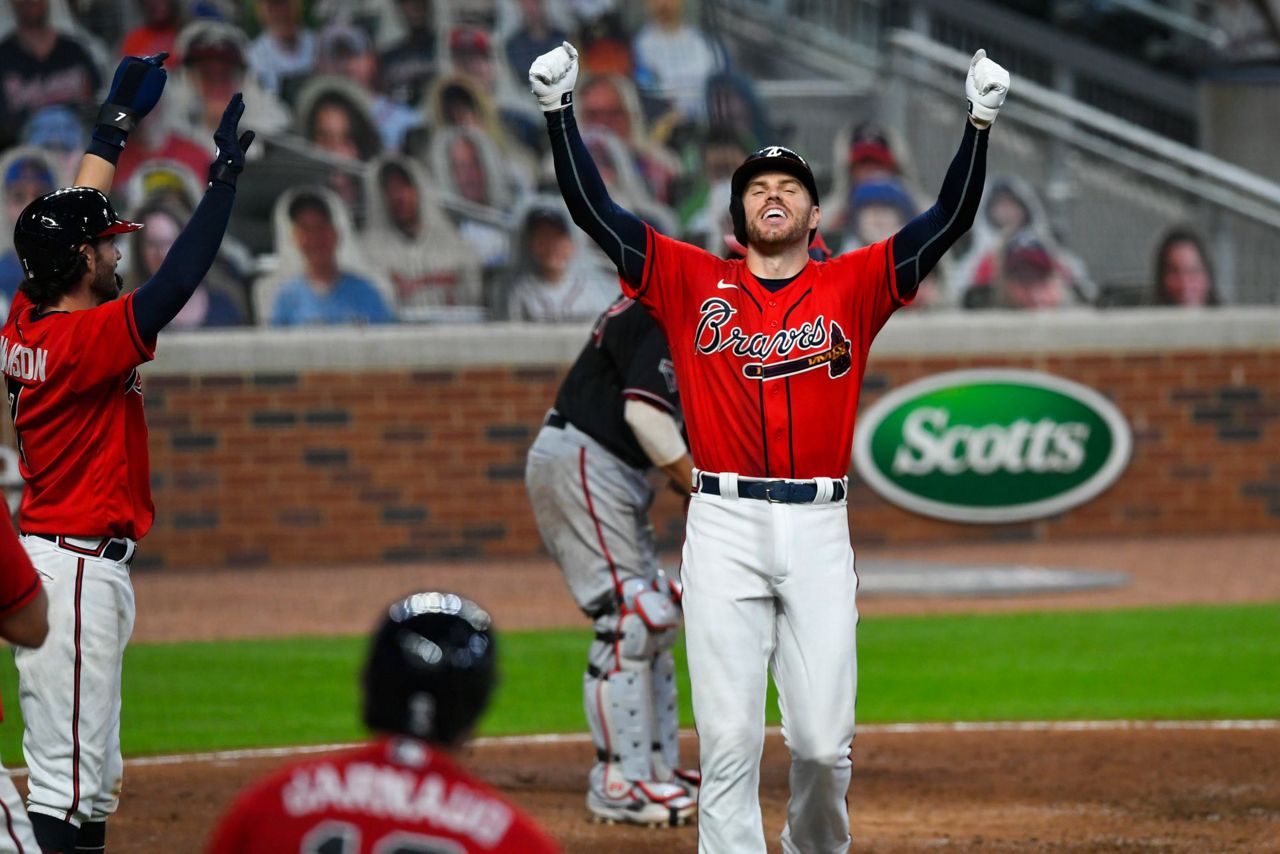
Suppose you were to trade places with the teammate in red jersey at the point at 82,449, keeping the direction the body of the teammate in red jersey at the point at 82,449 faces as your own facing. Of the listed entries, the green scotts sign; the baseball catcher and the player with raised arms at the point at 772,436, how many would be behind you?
0

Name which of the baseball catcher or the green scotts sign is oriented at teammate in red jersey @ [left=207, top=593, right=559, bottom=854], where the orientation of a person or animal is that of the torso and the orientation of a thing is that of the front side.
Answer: the green scotts sign

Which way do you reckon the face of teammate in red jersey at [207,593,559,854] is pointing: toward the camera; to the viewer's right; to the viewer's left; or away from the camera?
away from the camera

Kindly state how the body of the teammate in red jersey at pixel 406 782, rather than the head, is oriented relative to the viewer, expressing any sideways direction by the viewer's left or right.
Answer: facing away from the viewer

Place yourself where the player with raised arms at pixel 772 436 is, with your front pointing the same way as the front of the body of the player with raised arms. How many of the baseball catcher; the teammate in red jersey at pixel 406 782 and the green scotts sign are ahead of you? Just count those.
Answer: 1

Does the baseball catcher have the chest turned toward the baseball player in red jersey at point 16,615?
no

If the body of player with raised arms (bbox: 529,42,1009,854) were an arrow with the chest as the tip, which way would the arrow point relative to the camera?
toward the camera

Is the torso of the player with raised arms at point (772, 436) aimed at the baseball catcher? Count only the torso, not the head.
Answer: no

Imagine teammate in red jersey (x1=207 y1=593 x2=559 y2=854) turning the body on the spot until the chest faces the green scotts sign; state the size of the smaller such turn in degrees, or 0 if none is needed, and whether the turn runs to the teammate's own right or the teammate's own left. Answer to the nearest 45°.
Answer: approximately 45° to the teammate's own right

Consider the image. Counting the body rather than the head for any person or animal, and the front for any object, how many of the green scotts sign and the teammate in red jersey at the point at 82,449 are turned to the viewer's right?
1

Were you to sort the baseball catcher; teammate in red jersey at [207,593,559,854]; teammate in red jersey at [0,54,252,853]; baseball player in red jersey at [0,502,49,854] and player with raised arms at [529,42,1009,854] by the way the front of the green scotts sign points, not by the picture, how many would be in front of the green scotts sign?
5

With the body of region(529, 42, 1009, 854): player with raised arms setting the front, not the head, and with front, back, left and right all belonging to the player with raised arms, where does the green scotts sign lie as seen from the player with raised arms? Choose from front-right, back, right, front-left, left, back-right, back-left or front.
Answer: back

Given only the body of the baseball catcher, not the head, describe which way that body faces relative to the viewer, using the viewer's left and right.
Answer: facing to the right of the viewer

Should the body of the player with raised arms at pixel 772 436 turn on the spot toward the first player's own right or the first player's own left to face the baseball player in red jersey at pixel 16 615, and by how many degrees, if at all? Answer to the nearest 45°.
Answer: approximately 45° to the first player's own right

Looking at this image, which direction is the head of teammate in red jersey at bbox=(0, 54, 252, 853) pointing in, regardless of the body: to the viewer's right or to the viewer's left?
to the viewer's right

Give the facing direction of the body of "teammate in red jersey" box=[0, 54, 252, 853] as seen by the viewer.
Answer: to the viewer's right
